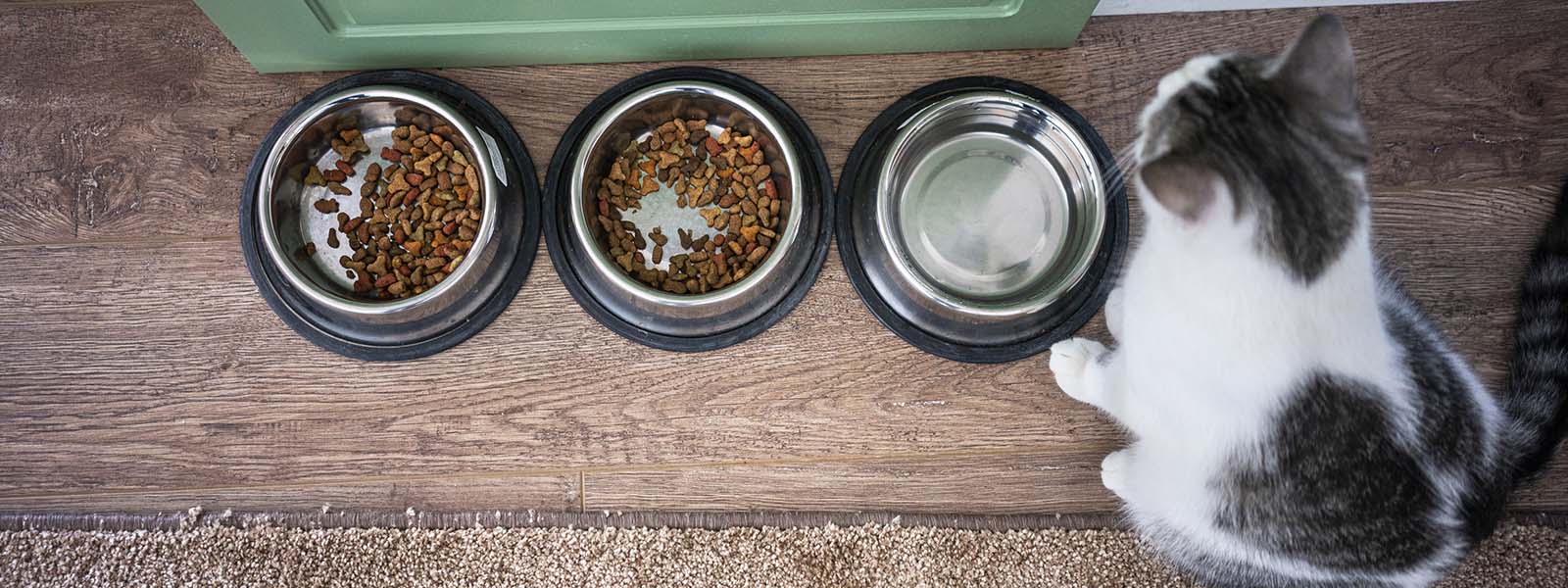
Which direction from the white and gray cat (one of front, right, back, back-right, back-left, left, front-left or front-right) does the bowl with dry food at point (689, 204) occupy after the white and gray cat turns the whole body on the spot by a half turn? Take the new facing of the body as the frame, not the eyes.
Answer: back-right

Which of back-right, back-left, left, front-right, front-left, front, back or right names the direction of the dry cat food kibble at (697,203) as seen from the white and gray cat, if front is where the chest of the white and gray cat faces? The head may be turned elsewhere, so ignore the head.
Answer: front-left

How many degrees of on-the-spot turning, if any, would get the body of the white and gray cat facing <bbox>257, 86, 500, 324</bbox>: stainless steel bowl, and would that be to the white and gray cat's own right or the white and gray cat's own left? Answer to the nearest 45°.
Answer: approximately 45° to the white and gray cat's own left

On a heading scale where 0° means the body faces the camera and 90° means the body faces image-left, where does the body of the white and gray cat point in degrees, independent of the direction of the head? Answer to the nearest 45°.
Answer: approximately 135°
